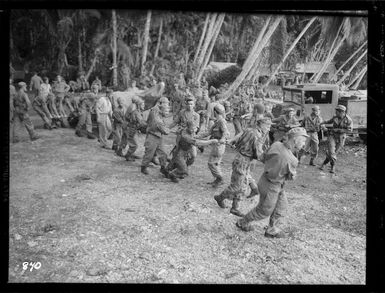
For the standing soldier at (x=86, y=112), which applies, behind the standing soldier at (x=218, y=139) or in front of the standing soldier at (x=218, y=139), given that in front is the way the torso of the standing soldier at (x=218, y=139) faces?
in front

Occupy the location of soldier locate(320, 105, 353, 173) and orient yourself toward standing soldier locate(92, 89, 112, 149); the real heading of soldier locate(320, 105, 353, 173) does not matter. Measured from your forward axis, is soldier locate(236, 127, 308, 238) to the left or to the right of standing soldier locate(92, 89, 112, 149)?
left

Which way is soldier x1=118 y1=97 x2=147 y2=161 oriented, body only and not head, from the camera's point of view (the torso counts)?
to the viewer's right

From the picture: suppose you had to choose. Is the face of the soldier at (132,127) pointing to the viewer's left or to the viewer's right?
to the viewer's right

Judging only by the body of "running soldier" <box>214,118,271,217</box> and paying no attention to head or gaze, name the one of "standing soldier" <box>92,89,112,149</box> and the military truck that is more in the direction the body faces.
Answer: the military truck

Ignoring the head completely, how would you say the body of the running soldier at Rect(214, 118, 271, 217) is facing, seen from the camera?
to the viewer's right

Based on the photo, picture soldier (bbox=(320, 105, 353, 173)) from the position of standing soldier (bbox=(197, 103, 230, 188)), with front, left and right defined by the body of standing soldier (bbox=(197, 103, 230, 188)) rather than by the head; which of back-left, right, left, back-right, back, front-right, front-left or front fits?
back

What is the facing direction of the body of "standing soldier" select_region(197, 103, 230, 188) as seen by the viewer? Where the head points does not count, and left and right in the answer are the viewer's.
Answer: facing to the left of the viewer
